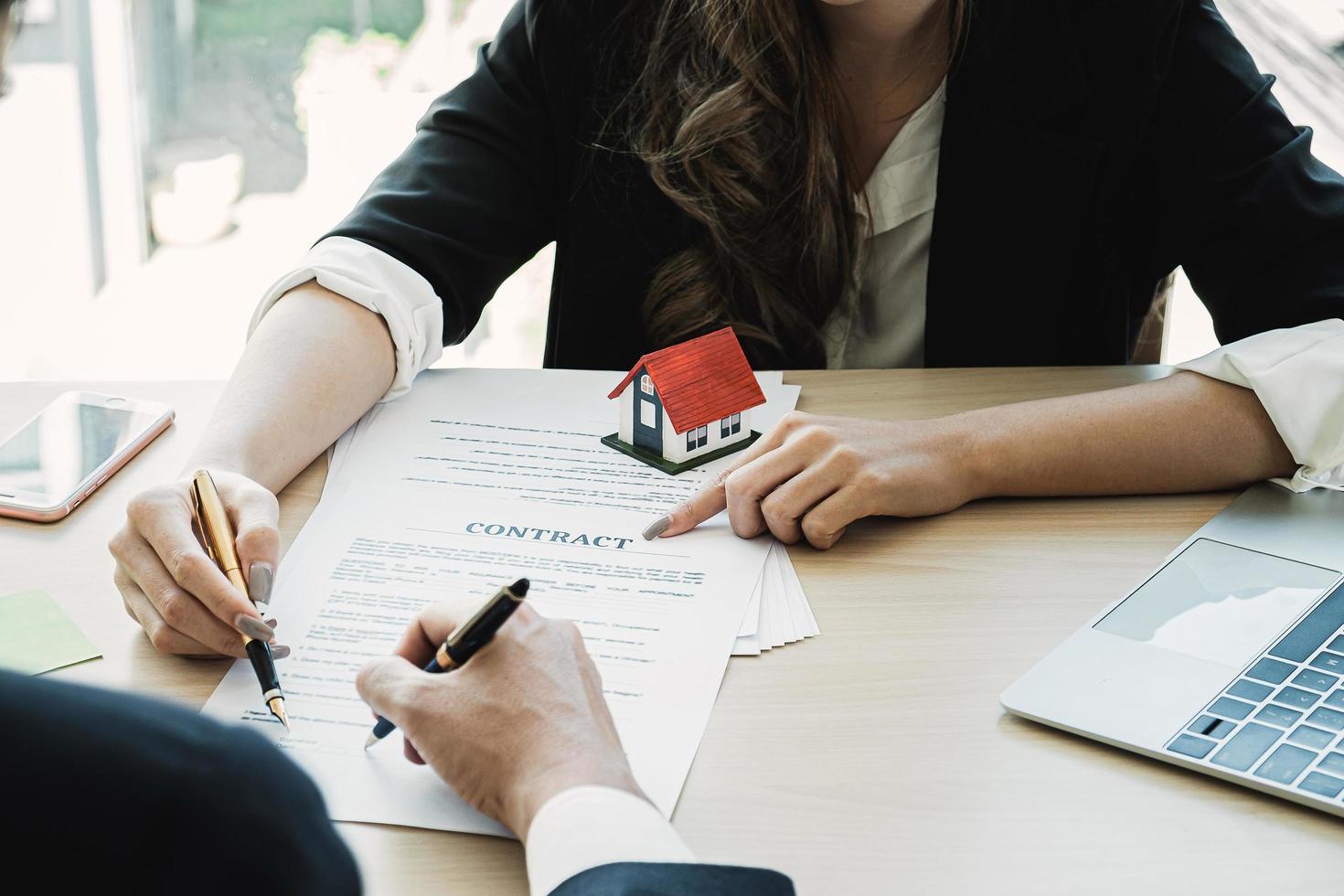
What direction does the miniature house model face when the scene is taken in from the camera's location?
facing the viewer and to the left of the viewer

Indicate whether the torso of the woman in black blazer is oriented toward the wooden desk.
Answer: yes

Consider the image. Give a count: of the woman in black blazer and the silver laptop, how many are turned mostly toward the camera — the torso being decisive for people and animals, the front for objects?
1

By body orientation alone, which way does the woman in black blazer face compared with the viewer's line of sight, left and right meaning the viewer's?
facing the viewer

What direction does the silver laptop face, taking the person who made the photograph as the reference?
facing away from the viewer and to the left of the viewer

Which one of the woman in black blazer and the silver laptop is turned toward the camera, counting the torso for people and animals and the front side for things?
the woman in black blazer

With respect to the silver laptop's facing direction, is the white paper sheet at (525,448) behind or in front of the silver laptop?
in front
